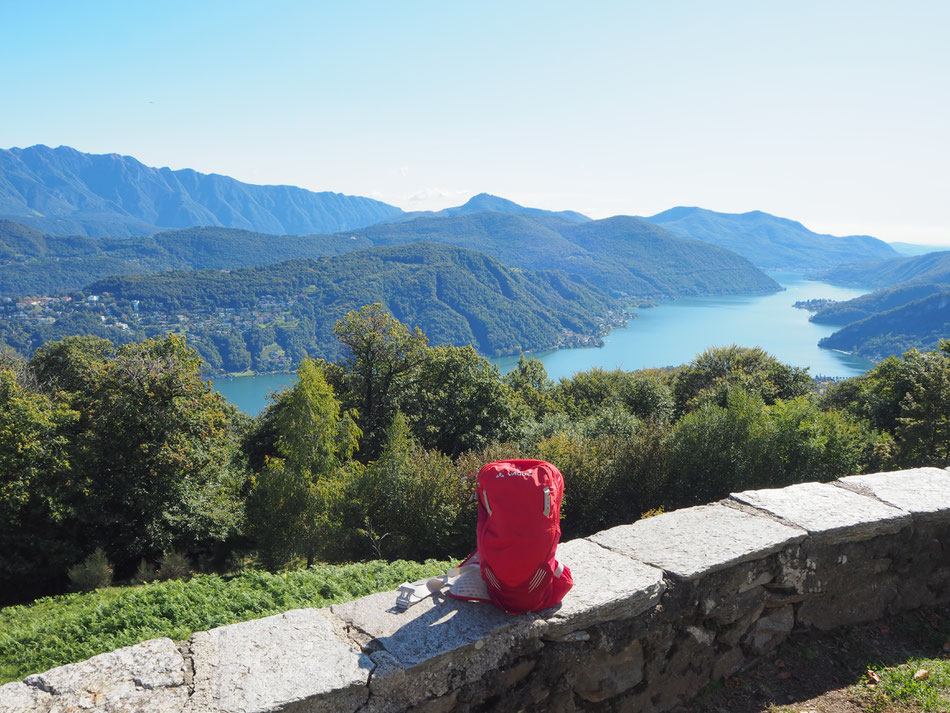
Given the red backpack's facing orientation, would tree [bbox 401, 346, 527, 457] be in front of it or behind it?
behind

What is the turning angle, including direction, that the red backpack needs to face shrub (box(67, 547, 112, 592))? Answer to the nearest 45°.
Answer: approximately 135° to its right

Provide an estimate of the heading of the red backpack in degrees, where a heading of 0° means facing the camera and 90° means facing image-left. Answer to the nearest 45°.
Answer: approximately 0°

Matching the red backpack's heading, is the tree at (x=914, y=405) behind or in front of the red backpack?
behind

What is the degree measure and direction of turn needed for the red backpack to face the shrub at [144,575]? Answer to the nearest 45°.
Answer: approximately 135° to its right

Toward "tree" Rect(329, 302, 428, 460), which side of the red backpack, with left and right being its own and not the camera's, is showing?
back
